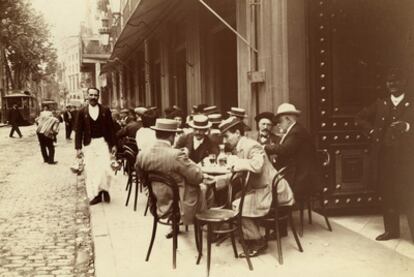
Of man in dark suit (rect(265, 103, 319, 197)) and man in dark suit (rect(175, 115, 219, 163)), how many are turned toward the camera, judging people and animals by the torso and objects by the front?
1

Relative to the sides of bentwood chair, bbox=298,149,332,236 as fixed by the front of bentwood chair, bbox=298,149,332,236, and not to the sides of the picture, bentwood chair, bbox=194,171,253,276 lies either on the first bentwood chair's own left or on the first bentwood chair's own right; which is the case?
on the first bentwood chair's own left

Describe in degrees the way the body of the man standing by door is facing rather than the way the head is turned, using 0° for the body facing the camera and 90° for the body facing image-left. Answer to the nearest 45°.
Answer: approximately 0°

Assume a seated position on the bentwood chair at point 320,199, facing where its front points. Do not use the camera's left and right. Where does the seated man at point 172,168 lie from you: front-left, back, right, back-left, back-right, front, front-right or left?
front-left

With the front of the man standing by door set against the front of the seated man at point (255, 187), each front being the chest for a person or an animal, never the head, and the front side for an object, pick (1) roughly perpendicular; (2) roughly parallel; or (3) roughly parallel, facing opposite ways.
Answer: roughly perpendicular

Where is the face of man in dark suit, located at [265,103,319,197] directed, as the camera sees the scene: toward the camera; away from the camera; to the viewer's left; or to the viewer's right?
to the viewer's left

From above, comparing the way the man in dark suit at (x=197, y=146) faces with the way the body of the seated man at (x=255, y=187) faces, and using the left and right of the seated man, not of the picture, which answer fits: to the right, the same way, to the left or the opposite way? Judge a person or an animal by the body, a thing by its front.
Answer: to the left

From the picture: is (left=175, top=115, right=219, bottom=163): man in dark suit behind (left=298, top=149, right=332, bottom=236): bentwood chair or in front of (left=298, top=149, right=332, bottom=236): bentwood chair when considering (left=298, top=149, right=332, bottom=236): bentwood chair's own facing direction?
in front

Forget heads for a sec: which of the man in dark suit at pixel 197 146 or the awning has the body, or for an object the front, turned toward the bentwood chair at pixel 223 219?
the man in dark suit

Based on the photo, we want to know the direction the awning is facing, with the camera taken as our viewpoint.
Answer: facing to the left of the viewer

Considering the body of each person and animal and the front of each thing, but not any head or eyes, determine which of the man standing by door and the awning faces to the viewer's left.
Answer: the awning

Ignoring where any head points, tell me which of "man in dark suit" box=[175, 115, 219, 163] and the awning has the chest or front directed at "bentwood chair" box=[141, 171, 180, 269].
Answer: the man in dark suit

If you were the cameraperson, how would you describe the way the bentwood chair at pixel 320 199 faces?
facing to the left of the viewer
